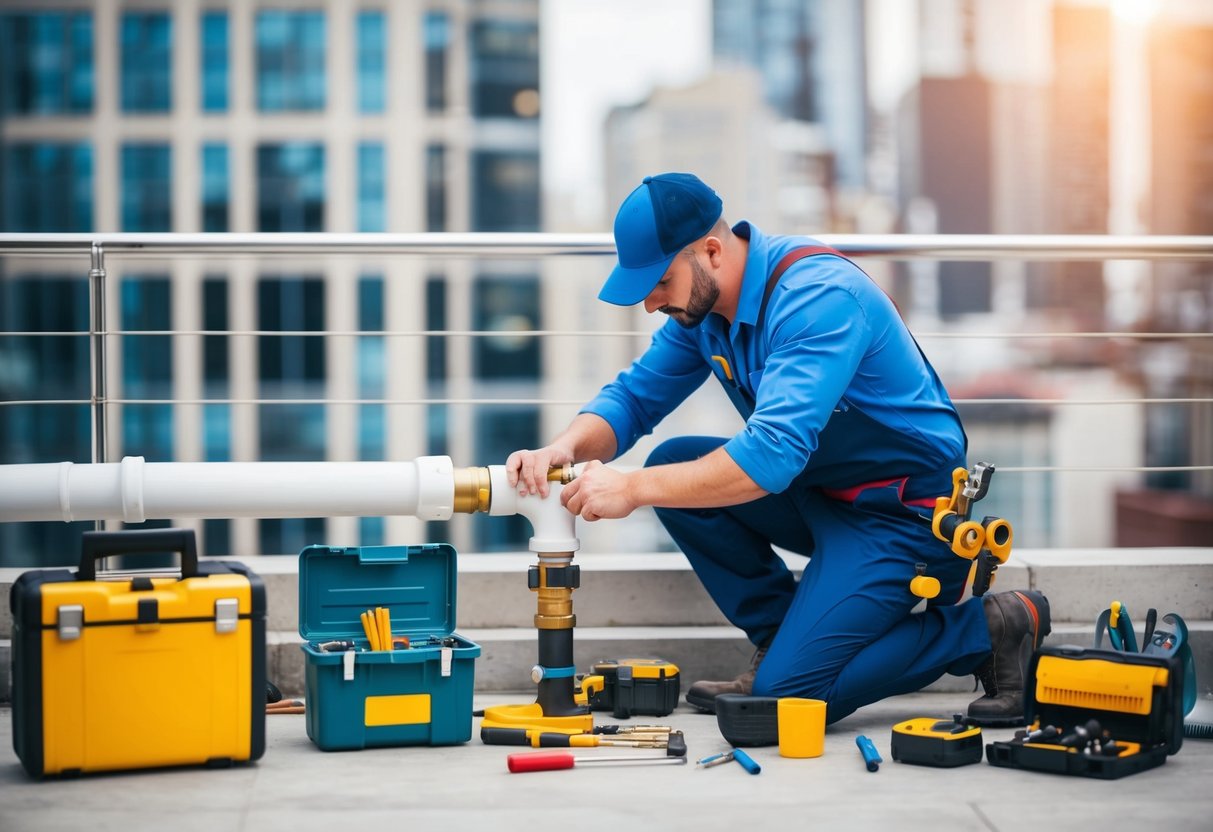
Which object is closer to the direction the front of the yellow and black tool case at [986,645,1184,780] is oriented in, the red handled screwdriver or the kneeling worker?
the red handled screwdriver

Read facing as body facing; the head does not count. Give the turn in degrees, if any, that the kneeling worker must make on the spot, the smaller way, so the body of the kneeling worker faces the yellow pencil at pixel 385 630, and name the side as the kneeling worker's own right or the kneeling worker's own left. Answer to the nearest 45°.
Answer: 0° — they already face it

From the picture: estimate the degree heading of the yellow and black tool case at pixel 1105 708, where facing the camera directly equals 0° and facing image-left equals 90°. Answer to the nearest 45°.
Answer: approximately 45°

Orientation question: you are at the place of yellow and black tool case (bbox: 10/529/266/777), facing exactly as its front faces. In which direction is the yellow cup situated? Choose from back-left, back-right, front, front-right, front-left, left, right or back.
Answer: left

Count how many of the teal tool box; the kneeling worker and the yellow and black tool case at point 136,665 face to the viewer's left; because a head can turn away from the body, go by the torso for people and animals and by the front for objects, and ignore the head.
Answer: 1

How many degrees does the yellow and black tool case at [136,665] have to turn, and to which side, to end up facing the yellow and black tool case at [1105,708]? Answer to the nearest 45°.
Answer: approximately 90° to its left

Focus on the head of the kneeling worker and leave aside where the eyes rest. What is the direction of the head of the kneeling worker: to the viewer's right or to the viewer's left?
to the viewer's left

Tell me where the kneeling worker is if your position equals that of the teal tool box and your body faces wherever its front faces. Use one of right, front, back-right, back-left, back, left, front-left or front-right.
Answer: left

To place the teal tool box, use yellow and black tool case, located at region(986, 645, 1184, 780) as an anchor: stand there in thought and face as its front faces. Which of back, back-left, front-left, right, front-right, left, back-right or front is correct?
front-right

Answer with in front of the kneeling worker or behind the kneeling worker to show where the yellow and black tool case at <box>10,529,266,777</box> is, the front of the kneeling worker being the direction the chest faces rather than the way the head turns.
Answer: in front

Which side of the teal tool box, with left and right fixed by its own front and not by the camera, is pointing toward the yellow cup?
left

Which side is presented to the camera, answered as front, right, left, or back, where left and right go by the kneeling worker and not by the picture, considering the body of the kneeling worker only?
left

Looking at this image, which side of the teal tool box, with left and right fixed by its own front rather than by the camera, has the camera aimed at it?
front
